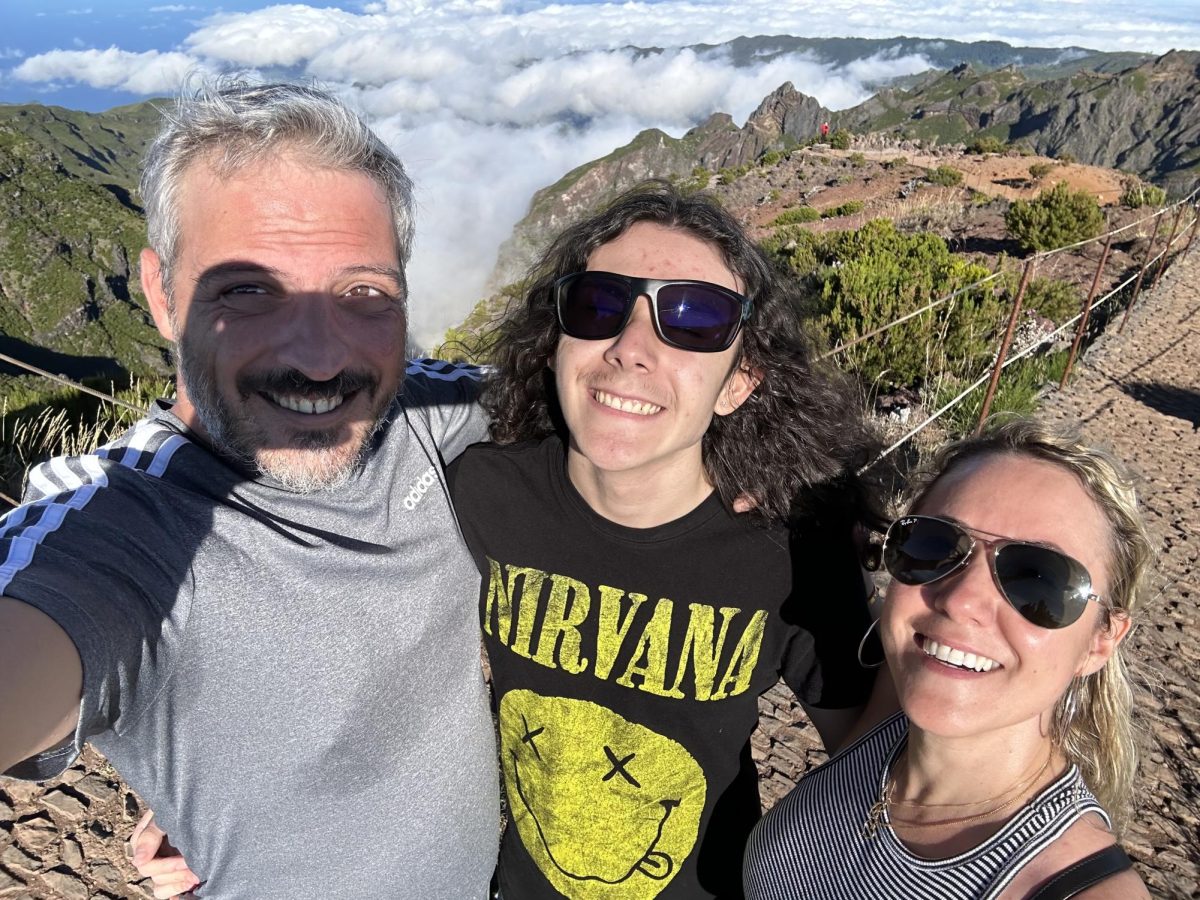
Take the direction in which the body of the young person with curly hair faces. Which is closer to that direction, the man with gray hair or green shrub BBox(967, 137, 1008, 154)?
the man with gray hair

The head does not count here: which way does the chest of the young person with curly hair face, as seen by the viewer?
toward the camera

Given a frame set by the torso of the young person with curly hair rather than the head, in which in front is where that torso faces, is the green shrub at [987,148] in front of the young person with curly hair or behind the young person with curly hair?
behind

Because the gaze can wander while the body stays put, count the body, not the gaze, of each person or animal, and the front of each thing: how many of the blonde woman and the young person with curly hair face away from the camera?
0

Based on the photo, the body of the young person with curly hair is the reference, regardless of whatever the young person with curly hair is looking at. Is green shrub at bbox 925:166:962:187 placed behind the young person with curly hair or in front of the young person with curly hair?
behind

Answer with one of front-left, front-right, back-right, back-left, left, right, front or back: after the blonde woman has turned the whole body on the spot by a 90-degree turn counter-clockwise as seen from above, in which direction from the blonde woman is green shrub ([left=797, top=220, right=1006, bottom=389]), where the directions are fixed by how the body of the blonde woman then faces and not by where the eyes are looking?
back-left

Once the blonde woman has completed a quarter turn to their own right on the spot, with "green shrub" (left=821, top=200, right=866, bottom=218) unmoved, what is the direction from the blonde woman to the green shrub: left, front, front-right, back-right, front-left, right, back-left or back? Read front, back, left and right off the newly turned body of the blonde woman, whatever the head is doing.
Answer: front-right

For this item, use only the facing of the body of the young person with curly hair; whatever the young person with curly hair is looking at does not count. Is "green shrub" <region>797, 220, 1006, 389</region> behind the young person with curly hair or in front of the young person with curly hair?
behind

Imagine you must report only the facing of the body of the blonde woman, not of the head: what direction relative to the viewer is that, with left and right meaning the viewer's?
facing the viewer and to the left of the viewer

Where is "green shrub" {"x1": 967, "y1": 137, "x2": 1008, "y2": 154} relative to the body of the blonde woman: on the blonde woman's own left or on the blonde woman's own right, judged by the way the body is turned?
on the blonde woman's own right

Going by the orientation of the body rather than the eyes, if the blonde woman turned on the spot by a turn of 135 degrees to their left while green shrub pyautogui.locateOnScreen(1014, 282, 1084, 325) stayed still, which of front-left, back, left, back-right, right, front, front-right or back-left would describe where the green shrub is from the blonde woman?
left

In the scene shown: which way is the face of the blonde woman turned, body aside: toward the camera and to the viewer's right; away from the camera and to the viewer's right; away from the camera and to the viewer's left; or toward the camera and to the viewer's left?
toward the camera and to the viewer's left
